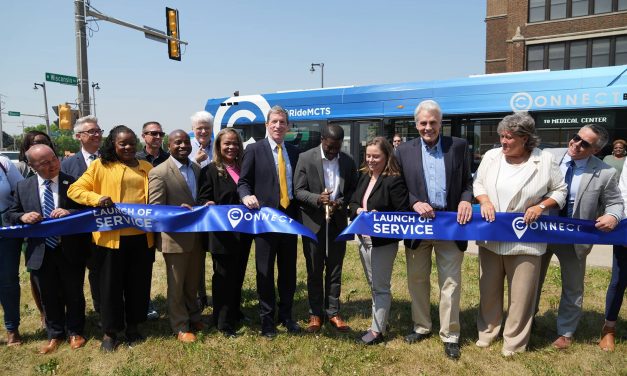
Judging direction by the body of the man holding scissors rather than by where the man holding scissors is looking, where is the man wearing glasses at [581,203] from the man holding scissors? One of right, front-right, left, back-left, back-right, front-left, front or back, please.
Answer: left

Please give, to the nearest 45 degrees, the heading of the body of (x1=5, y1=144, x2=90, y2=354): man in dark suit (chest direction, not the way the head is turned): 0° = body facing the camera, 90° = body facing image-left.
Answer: approximately 0°

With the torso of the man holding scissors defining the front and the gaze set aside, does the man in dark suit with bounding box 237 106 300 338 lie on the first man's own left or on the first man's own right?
on the first man's own right

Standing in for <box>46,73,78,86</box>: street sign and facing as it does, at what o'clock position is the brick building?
The brick building is roughly at 9 o'clock from the street sign.

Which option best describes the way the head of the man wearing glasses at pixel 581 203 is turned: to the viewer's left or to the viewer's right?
to the viewer's left

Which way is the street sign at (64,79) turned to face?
toward the camera

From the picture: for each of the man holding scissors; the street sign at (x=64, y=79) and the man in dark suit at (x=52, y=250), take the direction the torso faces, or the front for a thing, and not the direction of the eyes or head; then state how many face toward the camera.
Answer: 3

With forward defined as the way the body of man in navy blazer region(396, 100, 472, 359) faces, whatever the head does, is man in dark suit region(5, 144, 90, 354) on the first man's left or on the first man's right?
on the first man's right

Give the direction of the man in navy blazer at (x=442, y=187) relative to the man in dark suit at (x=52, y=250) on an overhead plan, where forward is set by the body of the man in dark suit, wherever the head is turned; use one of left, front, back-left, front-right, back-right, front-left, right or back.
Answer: front-left

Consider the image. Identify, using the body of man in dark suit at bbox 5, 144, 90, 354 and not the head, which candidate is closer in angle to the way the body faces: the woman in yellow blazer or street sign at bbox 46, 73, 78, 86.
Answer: the woman in yellow blazer

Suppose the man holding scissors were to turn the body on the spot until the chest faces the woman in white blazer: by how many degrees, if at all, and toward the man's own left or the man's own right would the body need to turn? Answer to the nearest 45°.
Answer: approximately 90° to the man's own left

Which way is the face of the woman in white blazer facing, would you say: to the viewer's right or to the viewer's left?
to the viewer's left

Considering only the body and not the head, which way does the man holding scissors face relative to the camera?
toward the camera

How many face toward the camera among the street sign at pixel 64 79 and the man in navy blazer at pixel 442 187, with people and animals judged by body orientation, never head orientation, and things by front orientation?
2
